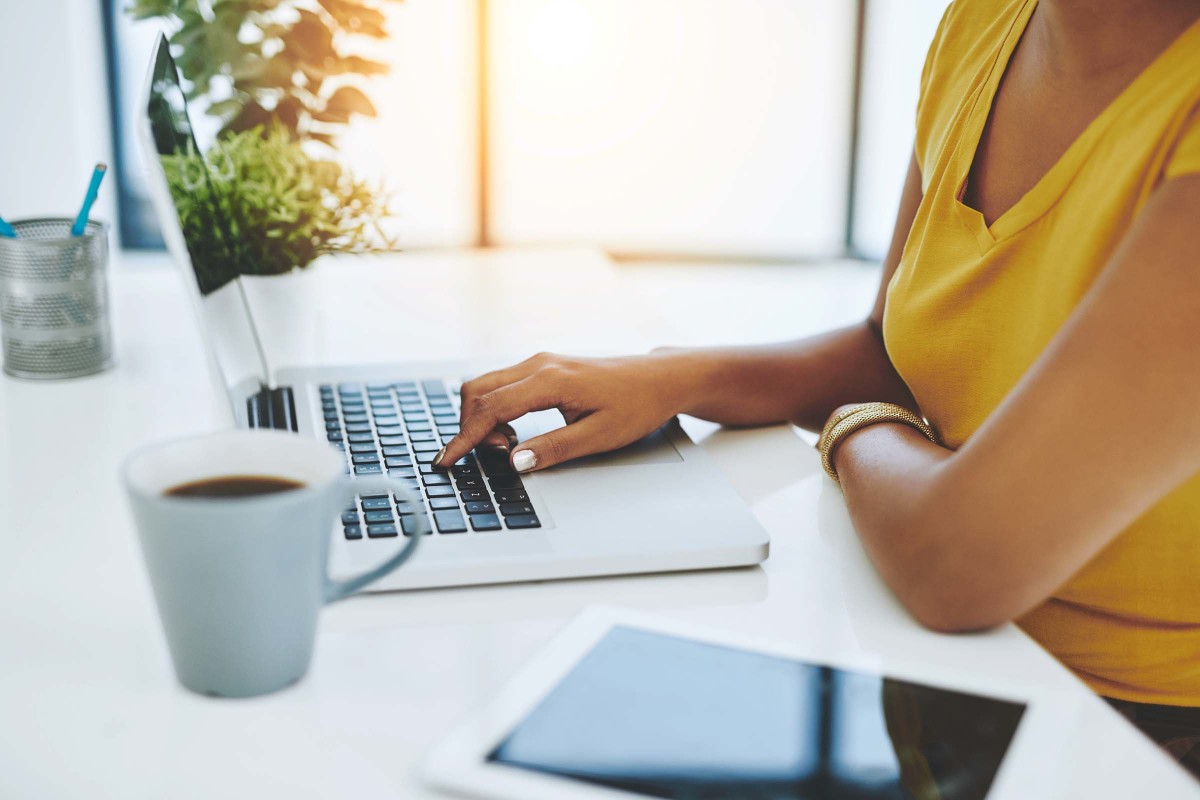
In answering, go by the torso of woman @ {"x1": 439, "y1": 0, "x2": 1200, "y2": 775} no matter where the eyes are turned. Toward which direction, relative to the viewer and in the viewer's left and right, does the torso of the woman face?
facing the viewer and to the left of the viewer

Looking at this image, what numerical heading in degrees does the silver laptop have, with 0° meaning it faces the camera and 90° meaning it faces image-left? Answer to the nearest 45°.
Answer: approximately 270°

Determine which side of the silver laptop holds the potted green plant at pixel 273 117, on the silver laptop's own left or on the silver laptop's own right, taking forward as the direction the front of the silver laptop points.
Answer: on the silver laptop's own left

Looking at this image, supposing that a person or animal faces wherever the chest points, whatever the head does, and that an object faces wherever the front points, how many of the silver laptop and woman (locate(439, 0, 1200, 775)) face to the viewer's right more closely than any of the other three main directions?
1

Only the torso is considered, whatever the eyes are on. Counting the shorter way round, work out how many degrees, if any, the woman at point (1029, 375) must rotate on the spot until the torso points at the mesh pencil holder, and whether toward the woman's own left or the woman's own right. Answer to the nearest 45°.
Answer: approximately 45° to the woman's own right
